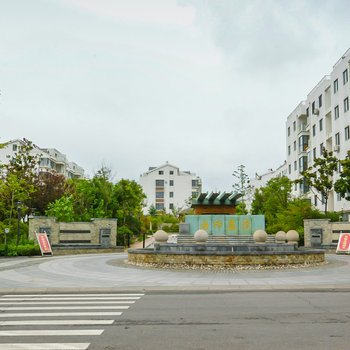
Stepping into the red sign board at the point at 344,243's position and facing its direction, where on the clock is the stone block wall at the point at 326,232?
The stone block wall is roughly at 5 o'clock from the red sign board.

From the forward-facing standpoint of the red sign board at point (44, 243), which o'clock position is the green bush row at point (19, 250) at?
The green bush row is roughly at 3 o'clock from the red sign board.

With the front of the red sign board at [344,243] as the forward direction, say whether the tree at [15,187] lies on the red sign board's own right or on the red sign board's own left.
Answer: on the red sign board's own right

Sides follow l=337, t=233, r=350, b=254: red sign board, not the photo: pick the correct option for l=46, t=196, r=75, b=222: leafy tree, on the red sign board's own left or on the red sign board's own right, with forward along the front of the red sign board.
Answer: on the red sign board's own right

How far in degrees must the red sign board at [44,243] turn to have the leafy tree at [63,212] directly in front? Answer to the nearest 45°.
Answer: approximately 180°

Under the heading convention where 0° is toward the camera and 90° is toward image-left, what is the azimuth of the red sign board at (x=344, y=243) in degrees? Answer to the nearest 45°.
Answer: approximately 0°

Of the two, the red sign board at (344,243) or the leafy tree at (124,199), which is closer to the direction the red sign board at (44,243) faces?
the red sign board

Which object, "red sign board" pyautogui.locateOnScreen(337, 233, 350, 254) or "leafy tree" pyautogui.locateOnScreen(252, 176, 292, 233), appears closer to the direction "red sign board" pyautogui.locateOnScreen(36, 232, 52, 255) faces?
the red sign board

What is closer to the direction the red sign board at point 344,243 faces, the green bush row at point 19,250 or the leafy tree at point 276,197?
the green bush row

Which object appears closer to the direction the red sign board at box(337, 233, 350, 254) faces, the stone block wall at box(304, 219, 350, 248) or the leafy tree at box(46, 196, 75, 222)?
the leafy tree

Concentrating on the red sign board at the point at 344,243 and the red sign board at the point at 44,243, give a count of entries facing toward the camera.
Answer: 2
